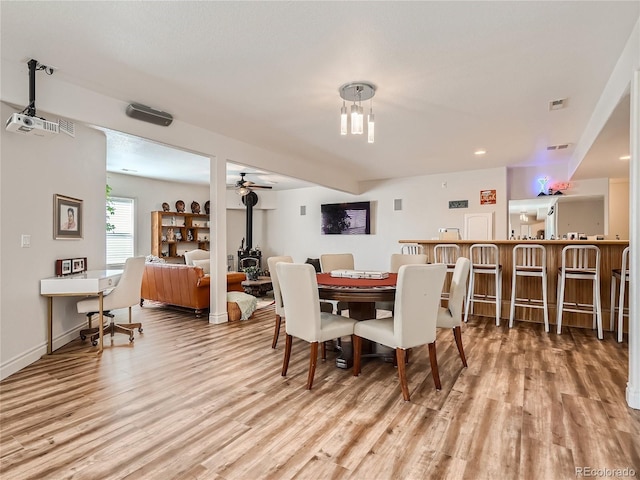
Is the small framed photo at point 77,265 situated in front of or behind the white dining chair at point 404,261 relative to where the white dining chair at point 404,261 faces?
in front

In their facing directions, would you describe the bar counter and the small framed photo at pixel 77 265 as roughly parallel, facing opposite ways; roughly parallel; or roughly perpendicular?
roughly perpendicular

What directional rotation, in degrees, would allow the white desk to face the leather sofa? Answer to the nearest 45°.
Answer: approximately 45° to its left

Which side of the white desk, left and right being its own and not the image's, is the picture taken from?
right

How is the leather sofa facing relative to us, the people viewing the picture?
facing away from the viewer and to the right of the viewer

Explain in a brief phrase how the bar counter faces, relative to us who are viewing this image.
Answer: facing the viewer

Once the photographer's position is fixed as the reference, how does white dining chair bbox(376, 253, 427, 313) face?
facing the viewer and to the left of the viewer

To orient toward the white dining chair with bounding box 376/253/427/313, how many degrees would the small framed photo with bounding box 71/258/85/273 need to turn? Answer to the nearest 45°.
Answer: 0° — it already faces it

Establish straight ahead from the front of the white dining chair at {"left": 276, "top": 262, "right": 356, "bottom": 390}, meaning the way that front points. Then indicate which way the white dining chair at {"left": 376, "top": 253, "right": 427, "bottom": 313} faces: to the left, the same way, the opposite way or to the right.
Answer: the opposite way

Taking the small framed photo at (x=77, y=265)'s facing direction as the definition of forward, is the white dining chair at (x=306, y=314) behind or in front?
in front

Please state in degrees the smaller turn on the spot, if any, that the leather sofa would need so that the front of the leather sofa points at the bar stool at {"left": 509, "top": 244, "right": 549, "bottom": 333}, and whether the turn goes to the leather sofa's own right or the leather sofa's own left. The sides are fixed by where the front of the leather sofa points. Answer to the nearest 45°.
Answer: approximately 90° to the leather sofa's own right

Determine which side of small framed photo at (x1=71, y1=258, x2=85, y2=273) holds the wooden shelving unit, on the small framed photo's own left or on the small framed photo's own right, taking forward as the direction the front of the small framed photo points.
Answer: on the small framed photo's own left

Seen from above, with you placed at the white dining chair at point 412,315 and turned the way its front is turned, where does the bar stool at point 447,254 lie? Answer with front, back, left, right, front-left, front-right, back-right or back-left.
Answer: front-right

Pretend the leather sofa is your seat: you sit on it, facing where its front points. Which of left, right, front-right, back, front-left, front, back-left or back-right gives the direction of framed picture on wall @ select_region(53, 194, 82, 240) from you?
back

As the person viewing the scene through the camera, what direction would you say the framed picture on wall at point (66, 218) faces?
facing the viewer and to the right of the viewer

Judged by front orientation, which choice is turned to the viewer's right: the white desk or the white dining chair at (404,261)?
the white desk

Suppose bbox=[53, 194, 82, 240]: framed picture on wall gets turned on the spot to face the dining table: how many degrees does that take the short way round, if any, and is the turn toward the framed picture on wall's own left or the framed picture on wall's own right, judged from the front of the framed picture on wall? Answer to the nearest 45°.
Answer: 0° — it already faces it

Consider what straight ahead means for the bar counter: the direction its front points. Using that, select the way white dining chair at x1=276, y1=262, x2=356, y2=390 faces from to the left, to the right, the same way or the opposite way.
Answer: the opposite way

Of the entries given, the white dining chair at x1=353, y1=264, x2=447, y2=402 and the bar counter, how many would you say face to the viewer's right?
0

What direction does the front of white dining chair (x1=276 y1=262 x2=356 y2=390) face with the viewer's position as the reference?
facing away from the viewer and to the right of the viewer

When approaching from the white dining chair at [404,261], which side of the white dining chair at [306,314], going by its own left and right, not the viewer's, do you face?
front
